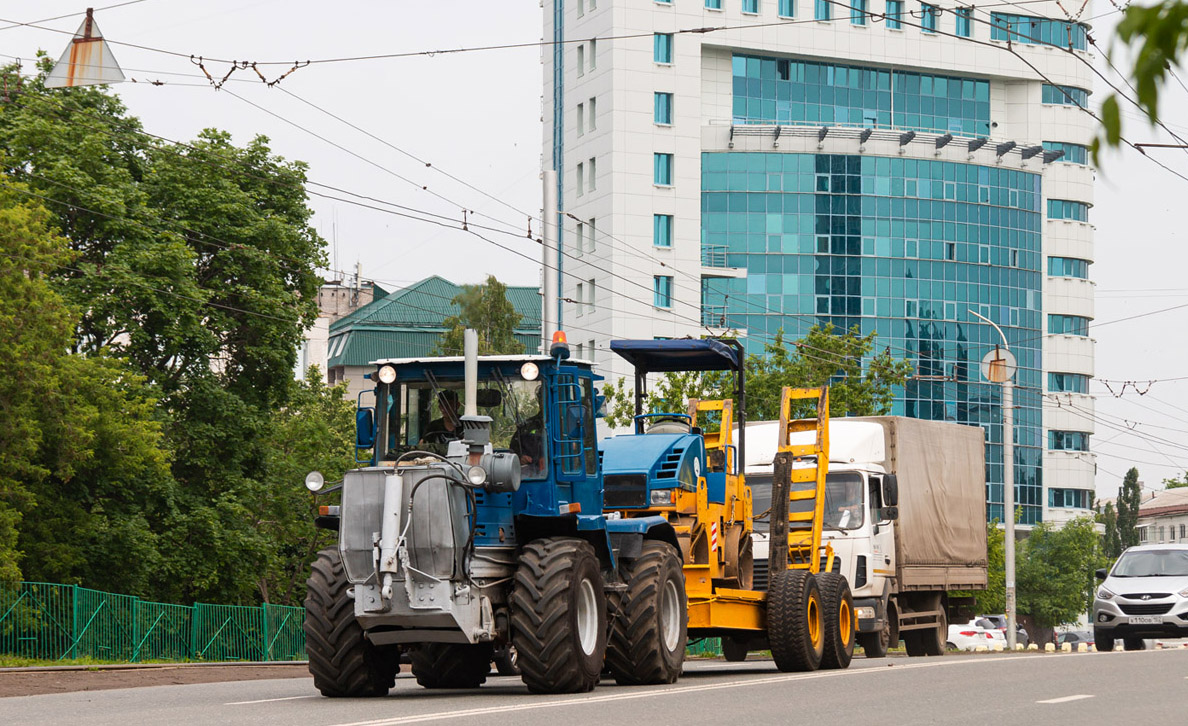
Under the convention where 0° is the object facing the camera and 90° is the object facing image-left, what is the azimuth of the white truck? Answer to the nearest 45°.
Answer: approximately 45°

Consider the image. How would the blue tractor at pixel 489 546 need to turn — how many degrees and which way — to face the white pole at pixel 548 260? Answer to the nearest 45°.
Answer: approximately 135° to its right

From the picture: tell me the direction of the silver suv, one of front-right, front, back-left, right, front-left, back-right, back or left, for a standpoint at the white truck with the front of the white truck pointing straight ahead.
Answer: back

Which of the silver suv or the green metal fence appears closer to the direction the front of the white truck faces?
the green metal fence

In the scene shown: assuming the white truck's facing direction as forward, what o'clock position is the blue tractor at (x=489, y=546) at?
The blue tractor is roughly at 11 o'clock from the white truck.

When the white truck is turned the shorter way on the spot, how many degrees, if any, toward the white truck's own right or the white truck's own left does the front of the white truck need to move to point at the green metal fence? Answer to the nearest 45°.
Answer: approximately 45° to the white truck's own right

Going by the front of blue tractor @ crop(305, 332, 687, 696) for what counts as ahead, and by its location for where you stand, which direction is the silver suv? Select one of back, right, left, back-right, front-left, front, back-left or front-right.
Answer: back

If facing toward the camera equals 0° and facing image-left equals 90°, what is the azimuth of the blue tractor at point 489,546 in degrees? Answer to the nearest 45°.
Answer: approximately 45°

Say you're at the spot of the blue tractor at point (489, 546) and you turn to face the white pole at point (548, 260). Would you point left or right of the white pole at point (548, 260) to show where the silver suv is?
right
